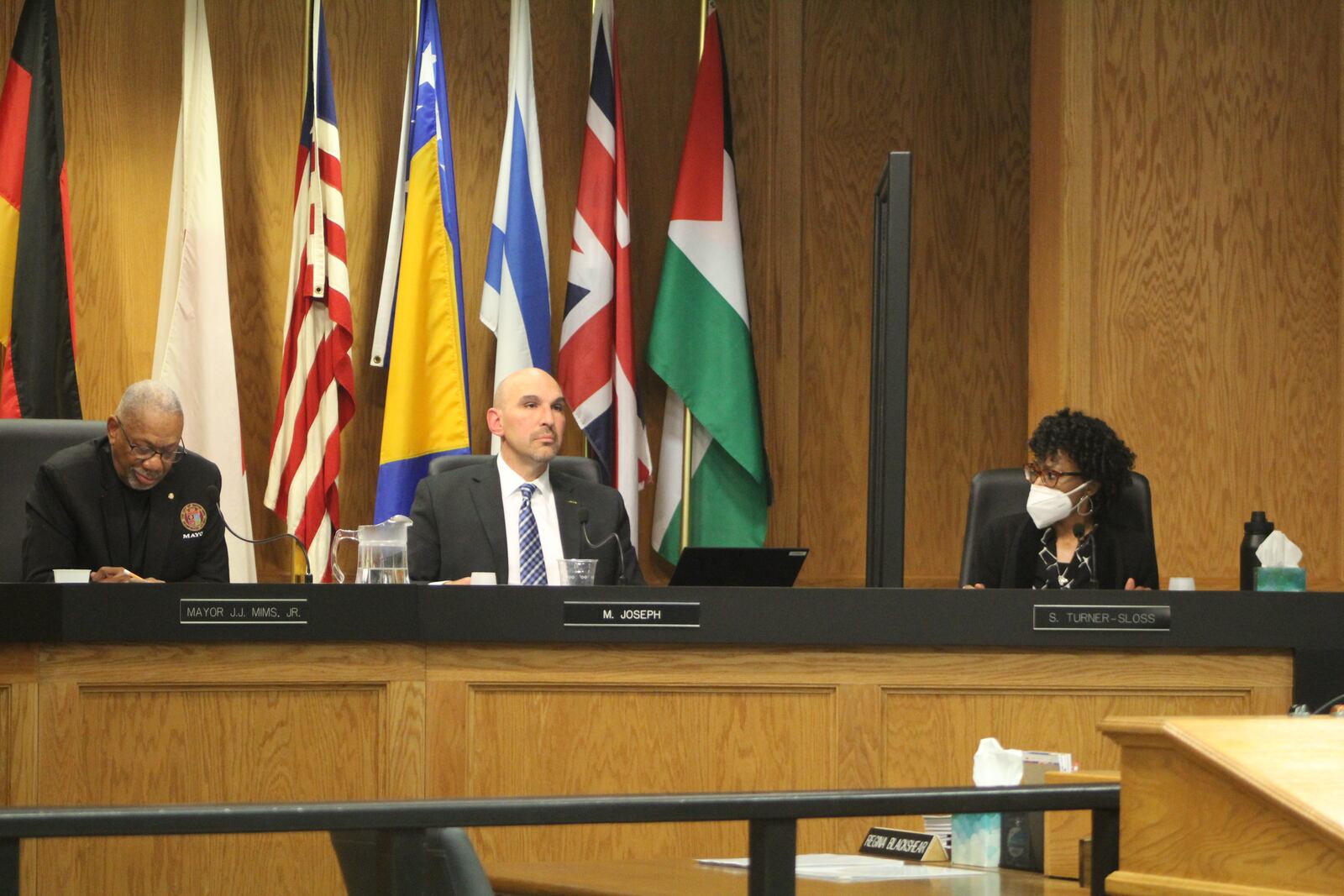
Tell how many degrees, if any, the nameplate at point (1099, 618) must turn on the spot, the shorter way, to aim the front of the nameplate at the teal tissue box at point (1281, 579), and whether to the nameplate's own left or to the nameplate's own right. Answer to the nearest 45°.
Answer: approximately 135° to the nameplate's own left

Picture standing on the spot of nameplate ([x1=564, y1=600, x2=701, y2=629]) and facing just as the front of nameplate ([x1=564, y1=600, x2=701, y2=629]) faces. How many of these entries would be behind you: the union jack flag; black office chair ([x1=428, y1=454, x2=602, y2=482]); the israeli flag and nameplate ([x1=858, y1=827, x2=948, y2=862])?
3

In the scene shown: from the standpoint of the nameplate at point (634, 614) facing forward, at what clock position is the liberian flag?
The liberian flag is roughly at 5 o'clock from the nameplate.

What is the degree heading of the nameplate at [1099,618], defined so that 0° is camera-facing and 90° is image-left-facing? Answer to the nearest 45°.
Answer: approximately 0°

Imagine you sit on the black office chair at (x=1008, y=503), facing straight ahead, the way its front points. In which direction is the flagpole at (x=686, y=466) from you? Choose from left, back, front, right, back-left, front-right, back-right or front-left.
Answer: back-right

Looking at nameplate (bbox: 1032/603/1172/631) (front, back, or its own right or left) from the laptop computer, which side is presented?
right

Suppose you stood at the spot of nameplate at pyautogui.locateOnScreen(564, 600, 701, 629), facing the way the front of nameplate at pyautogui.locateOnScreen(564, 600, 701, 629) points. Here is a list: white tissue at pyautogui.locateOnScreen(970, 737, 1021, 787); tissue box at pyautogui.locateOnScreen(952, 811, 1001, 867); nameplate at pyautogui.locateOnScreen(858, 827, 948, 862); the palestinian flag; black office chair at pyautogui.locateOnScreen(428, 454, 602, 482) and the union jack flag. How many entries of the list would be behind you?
3

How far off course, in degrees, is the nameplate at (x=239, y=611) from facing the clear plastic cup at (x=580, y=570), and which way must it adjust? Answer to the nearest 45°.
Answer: approximately 135° to its left

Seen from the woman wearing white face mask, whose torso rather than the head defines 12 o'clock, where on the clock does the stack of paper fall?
The stack of paper is roughly at 12 o'clock from the woman wearing white face mask.

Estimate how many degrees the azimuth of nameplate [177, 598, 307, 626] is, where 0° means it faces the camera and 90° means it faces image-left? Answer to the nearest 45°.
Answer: approximately 0°
